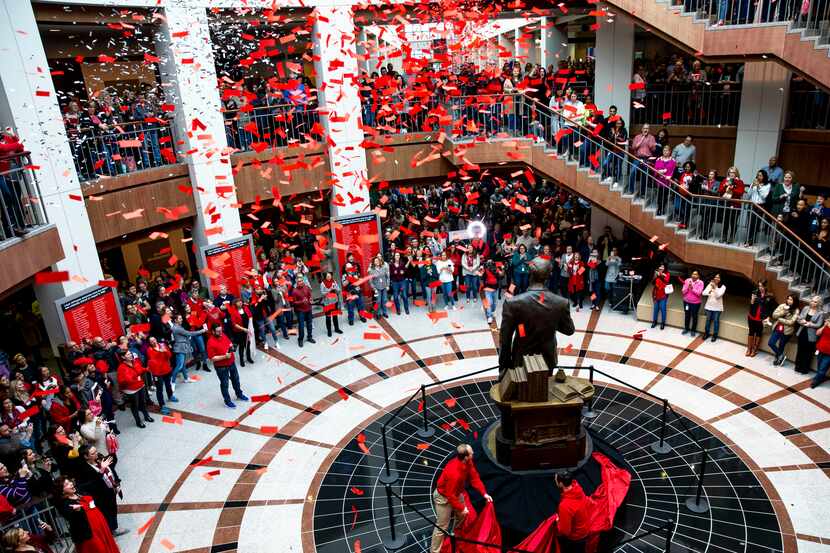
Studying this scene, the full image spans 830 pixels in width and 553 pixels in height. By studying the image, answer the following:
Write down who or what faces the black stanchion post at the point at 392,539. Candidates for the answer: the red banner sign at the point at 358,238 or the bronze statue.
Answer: the red banner sign

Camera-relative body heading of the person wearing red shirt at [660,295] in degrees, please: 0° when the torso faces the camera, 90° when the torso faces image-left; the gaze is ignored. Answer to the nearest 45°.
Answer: approximately 45°

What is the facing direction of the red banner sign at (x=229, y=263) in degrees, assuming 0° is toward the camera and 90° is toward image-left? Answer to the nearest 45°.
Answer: approximately 0°

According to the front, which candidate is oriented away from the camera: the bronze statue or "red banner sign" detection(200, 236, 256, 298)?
the bronze statue

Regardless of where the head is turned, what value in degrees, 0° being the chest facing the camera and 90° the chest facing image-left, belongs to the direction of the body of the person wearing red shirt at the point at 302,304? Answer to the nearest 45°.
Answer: approximately 315°

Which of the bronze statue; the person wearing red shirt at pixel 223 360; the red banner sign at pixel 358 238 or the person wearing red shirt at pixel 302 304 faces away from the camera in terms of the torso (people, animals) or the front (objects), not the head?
the bronze statue

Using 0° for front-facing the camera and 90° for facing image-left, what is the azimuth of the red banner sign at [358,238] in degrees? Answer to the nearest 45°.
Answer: approximately 0°

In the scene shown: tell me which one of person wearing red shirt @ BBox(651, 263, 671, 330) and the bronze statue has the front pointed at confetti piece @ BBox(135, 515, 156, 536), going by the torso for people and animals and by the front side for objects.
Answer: the person wearing red shirt

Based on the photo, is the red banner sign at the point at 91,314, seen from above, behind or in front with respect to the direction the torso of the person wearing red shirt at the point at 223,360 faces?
behind
